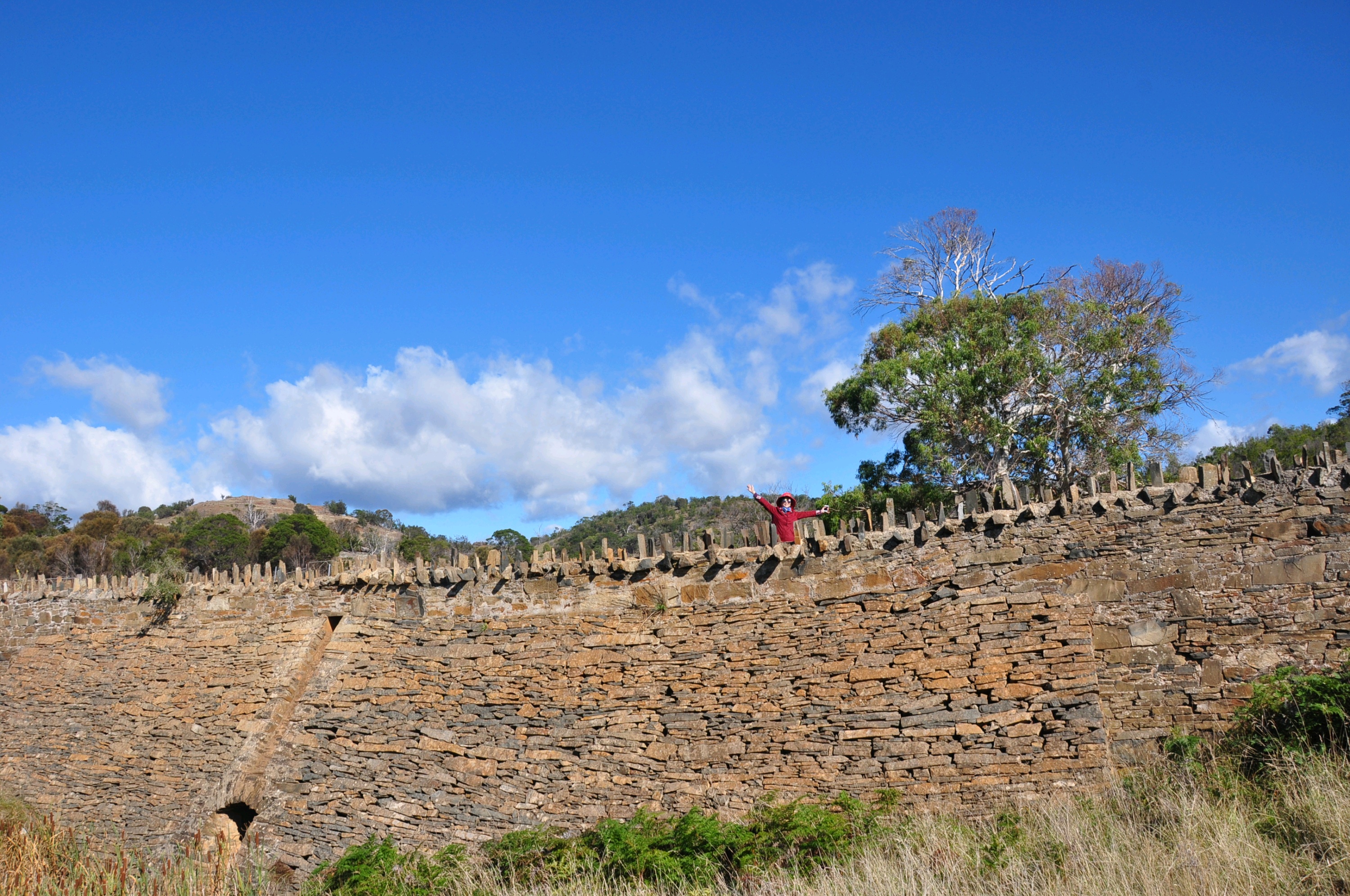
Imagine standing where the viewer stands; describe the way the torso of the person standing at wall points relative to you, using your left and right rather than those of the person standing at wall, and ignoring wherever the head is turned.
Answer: facing the viewer

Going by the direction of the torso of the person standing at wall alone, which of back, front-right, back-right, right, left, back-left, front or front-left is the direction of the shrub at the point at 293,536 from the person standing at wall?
back-right

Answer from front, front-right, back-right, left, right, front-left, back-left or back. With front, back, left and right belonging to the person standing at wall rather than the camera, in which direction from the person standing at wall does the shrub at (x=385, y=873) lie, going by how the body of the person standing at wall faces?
right

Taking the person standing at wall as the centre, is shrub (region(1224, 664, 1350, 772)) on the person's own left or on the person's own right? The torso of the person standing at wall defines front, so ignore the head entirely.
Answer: on the person's own left

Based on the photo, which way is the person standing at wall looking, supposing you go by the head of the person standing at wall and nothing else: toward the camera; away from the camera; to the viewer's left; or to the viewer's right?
toward the camera
